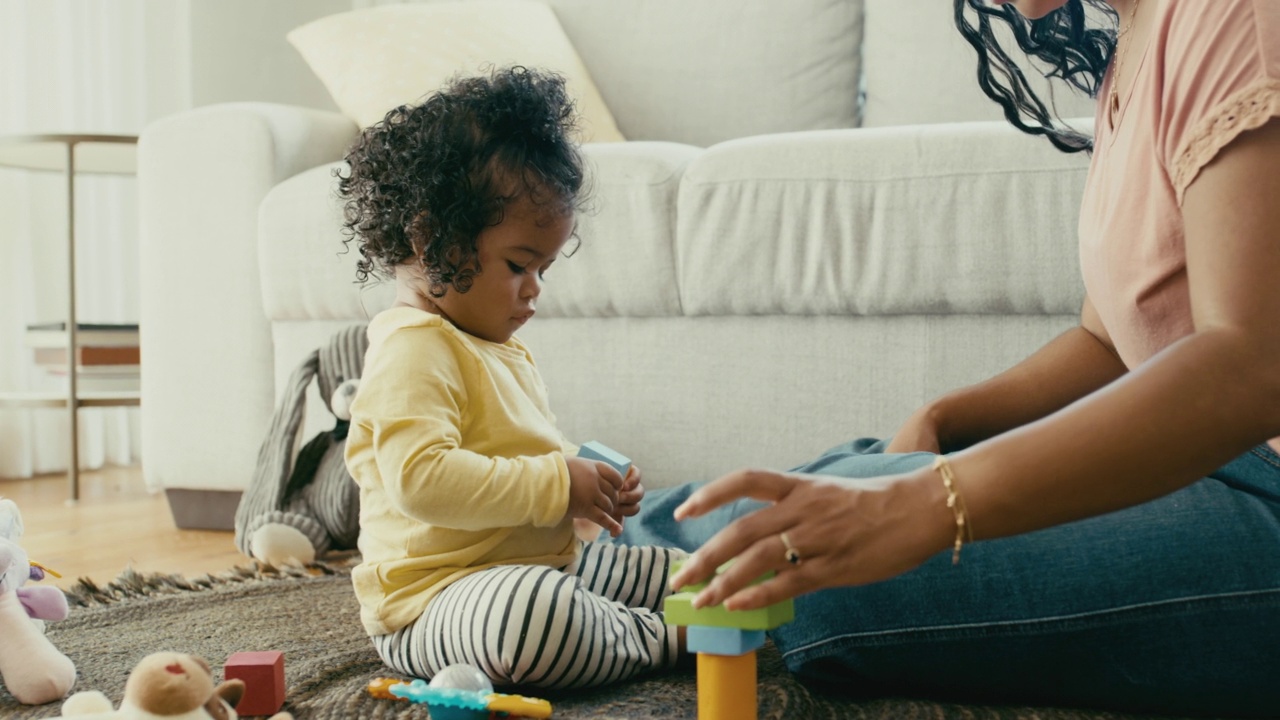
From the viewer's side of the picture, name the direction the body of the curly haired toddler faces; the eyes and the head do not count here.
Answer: to the viewer's right

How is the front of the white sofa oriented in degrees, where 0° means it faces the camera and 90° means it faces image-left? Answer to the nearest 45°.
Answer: approximately 0°

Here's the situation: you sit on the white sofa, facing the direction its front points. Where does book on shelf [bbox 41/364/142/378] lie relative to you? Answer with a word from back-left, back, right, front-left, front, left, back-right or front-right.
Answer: back-right

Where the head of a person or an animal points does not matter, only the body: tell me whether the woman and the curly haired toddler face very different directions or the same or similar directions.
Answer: very different directions

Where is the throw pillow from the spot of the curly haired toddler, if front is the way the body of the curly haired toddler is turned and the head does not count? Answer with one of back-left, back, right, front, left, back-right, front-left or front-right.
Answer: left

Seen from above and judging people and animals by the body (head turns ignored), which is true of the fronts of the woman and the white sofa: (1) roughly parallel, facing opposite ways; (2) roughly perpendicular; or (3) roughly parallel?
roughly perpendicular

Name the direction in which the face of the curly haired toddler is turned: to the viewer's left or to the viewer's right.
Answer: to the viewer's right

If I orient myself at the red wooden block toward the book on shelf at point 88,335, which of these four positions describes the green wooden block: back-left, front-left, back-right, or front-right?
back-right

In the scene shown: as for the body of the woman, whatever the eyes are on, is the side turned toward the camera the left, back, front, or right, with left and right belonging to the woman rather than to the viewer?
left

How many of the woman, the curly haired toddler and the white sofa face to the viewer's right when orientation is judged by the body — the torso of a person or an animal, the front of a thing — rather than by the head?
1
